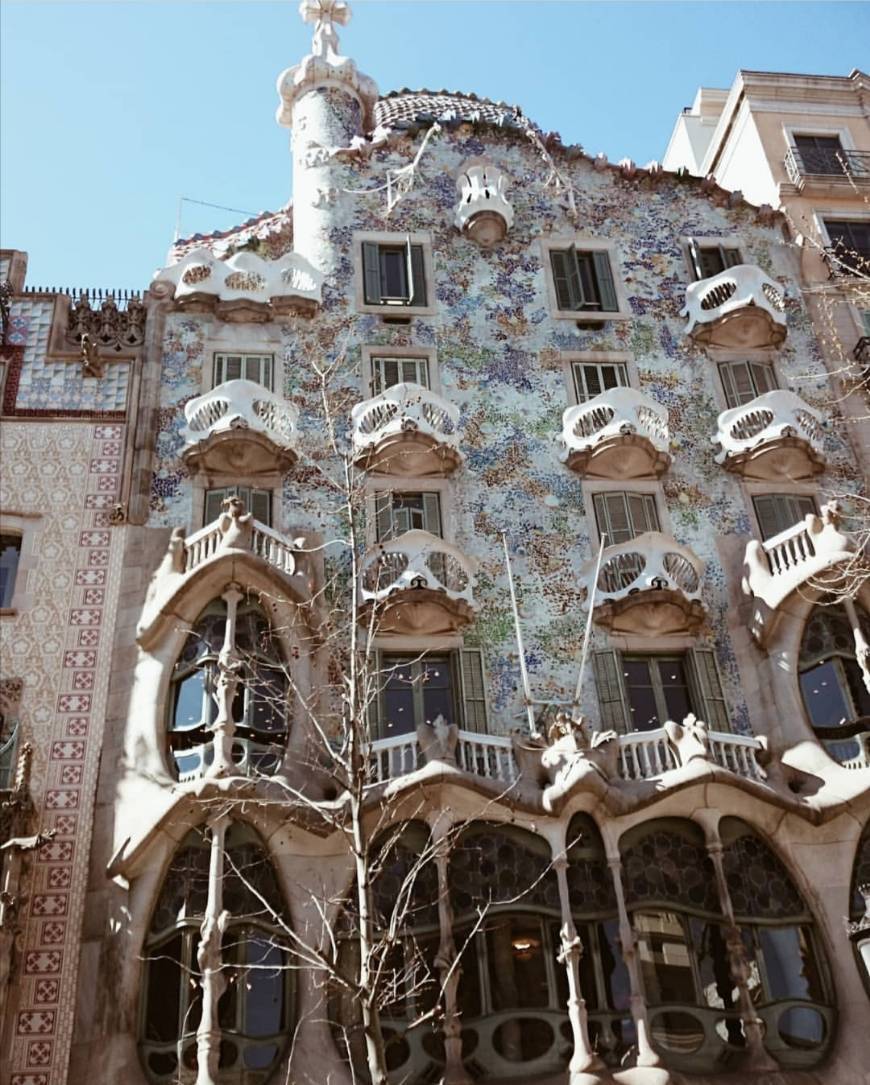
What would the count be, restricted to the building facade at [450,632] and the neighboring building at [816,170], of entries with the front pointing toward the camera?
2

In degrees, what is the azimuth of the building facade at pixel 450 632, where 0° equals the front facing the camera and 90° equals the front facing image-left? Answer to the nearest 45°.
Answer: approximately 0°
